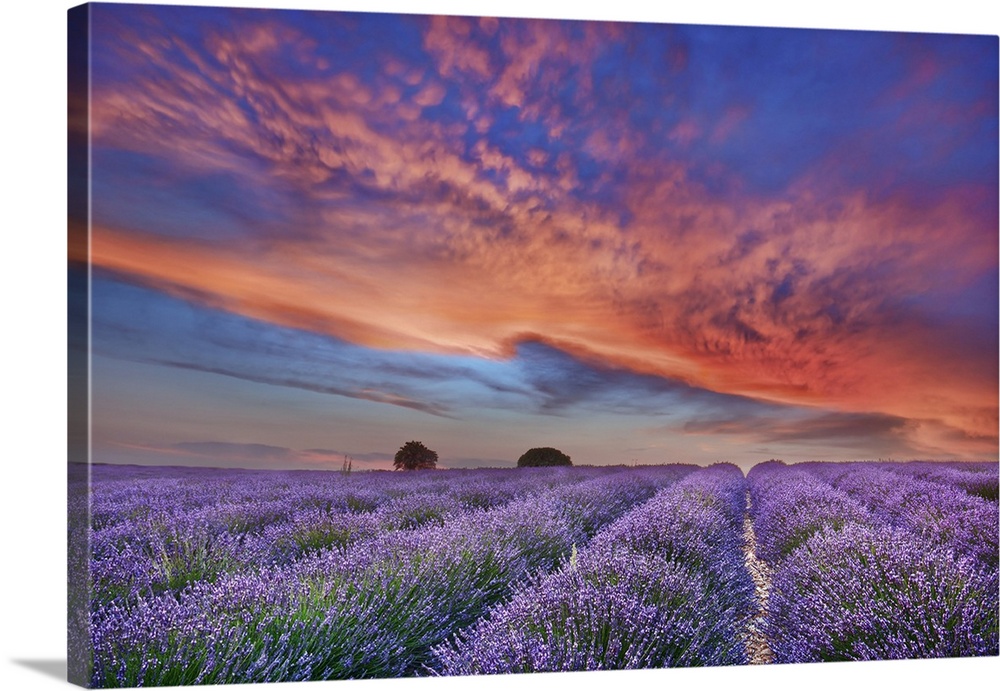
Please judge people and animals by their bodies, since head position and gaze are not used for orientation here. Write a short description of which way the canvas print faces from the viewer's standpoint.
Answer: facing the viewer and to the right of the viewer
